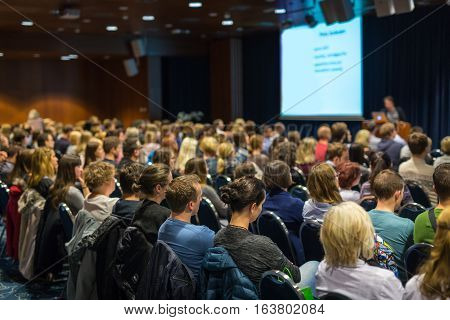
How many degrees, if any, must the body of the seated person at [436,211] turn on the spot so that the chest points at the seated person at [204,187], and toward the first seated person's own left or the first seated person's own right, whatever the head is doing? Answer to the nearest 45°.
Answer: approximately 45° to the first seated person's own left

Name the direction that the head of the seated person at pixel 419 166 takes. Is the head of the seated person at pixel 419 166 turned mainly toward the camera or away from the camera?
away from the camera

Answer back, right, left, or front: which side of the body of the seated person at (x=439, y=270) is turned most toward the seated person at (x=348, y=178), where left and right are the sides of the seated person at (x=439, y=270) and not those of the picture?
front

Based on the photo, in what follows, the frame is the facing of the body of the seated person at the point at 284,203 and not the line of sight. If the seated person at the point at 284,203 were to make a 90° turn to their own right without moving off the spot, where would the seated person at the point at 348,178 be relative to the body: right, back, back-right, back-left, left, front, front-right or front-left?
front-left

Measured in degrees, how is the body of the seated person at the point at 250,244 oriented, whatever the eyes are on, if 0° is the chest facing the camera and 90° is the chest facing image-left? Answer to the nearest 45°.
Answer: approximately 225°

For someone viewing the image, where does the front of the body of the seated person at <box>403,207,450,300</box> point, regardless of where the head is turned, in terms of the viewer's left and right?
facing away from the viewer

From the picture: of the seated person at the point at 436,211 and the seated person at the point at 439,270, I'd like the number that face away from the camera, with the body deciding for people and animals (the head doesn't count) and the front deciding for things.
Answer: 2

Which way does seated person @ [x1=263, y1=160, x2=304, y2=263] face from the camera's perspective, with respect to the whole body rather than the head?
away from the camera

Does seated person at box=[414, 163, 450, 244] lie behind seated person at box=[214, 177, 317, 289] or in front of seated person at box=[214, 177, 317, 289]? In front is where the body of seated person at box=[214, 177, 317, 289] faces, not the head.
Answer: in front

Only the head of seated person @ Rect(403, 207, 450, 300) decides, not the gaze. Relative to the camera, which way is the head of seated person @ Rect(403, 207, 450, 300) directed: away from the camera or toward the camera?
away from the camera

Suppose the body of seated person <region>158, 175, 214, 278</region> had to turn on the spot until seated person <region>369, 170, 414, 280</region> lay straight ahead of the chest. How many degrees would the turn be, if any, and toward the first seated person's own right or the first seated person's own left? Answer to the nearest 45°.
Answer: approximately 45° to the first seated person's own right

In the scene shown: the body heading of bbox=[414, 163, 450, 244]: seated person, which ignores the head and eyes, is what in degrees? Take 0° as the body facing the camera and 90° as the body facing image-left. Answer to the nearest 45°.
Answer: approximately 180°

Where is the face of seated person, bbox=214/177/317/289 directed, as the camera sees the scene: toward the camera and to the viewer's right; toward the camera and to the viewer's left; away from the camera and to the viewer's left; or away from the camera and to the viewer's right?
away from the camera and to the viewer's right

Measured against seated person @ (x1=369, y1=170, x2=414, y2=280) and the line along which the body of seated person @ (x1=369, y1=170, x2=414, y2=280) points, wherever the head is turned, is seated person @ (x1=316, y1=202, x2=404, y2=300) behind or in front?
behind
